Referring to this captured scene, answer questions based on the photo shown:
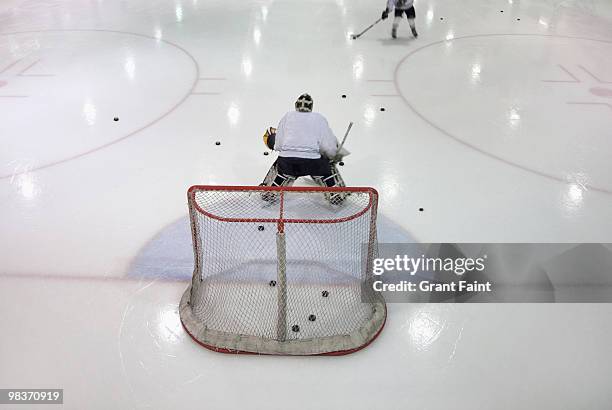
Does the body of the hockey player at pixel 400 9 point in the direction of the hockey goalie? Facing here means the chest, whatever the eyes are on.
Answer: yes

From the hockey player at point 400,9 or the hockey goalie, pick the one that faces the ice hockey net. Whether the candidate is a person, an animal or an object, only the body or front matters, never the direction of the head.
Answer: the hockey player

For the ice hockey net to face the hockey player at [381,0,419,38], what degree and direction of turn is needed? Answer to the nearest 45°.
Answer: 0° — it already faces them

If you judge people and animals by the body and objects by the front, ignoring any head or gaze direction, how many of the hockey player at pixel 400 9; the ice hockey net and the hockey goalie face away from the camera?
2

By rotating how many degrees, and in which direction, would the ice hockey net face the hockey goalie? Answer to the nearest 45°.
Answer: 0° — it already faces them

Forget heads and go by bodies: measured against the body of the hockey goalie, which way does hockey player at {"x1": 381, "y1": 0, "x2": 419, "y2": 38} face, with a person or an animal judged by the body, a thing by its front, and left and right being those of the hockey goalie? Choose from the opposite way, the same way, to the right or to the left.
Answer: the opposite way

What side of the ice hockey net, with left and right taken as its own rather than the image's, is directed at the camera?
back

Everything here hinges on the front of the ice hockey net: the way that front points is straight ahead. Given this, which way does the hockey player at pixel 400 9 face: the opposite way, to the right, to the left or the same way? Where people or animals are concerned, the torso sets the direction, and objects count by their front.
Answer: the opposite way

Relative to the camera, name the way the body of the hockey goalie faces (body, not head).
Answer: away from the camera

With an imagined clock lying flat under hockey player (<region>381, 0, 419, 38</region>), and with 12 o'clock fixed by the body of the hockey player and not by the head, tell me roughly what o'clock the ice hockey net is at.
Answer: The ice hockey net is roughly at 12 o'clock from the hockey player.

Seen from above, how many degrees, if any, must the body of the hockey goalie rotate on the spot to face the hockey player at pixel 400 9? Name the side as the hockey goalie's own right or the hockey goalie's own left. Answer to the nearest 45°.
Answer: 0° — they already face them
